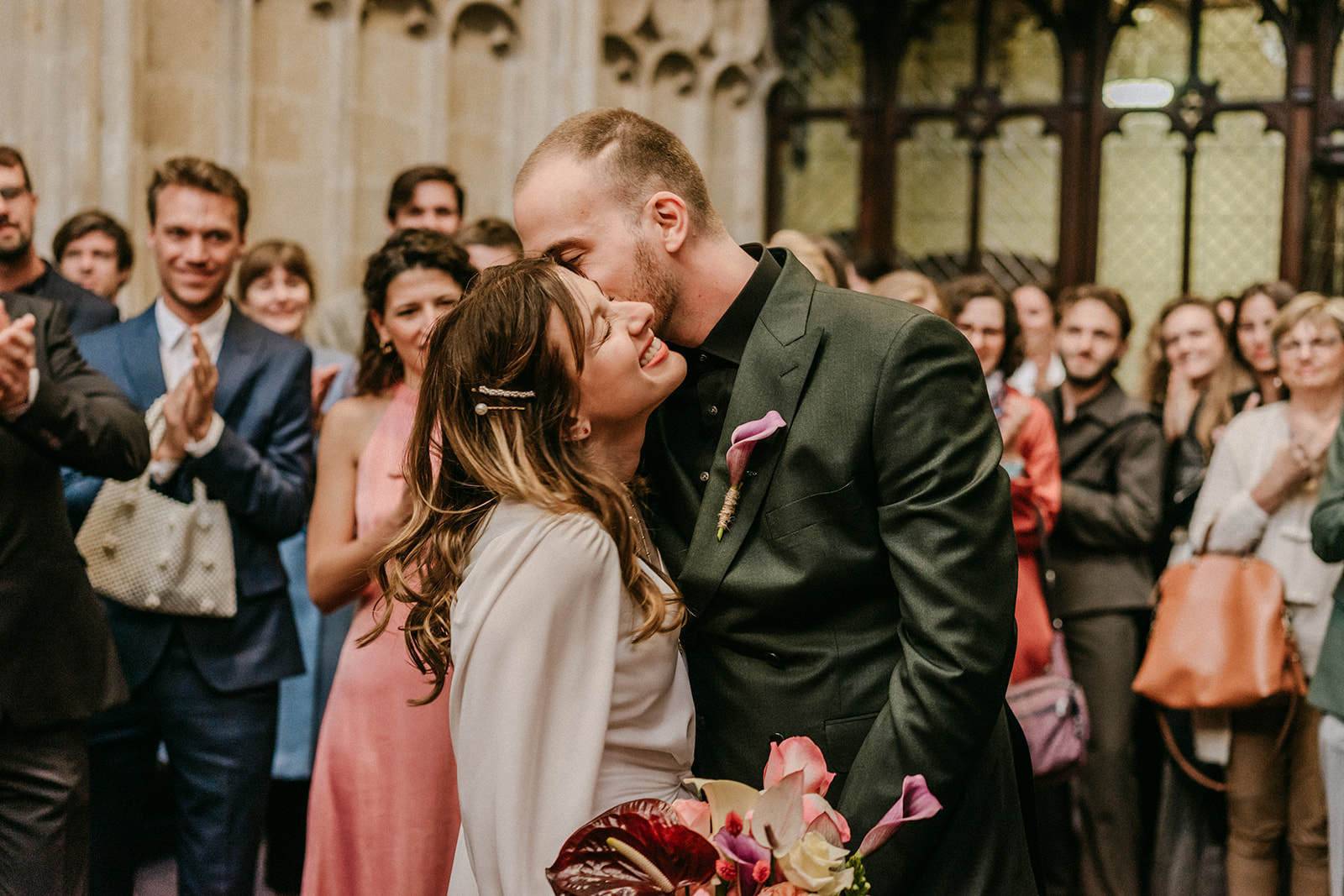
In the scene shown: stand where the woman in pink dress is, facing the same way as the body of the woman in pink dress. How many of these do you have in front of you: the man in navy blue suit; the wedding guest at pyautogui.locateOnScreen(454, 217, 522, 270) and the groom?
1

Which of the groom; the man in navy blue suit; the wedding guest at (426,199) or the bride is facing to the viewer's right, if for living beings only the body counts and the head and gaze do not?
the bride

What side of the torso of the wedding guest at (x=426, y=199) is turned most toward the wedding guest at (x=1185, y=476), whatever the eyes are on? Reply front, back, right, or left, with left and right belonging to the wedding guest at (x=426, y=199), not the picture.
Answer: left

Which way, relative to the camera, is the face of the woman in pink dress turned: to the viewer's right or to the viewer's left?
to the viewer's right

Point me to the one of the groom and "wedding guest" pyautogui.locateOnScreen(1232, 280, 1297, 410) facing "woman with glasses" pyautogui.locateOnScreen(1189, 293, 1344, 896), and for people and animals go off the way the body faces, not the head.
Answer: the wedding guest

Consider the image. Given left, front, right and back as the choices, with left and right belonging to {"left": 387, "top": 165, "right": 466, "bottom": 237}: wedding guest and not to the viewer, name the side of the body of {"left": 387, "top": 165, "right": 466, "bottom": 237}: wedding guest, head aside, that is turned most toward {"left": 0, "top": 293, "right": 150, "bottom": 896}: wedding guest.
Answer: front

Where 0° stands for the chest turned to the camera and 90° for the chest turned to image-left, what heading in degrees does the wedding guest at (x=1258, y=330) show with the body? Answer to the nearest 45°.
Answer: approximately 0°

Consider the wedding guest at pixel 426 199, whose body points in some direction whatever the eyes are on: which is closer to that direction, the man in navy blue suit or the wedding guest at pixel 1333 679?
the man in navy blue suit

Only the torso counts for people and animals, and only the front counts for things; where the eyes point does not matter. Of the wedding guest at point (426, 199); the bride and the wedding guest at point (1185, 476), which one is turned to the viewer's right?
the bride
